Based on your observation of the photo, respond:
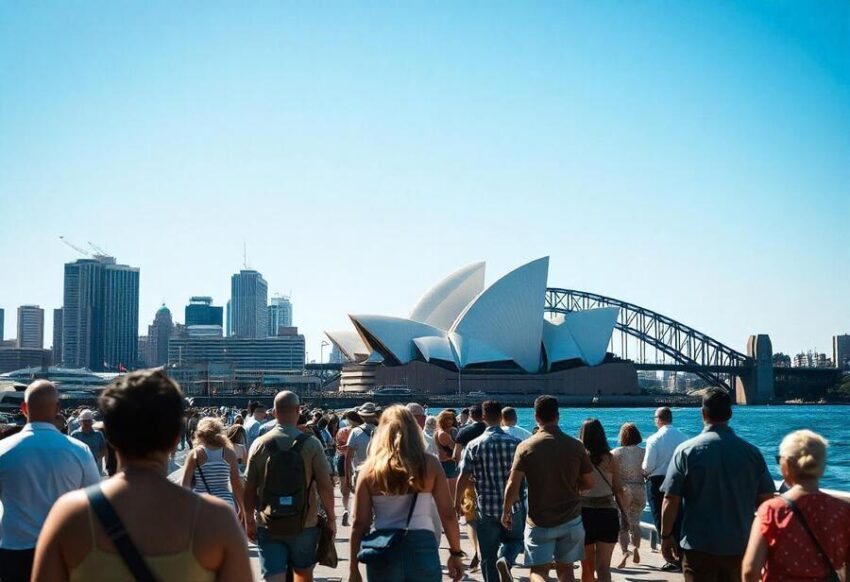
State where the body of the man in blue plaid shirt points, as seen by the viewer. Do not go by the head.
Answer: away from the camera

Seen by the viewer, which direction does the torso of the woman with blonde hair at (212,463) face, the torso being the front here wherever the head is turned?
away from the camera

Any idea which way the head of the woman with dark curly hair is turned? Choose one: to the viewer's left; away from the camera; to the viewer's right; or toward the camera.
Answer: away from the camera

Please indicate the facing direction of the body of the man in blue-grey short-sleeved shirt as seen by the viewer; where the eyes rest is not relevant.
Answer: away from the camera

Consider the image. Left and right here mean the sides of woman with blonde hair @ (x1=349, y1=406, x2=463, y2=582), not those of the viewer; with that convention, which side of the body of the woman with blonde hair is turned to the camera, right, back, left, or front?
back

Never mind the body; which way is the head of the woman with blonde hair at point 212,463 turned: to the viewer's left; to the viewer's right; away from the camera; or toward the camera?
away from the camera

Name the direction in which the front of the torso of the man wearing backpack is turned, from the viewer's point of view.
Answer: away from the camera

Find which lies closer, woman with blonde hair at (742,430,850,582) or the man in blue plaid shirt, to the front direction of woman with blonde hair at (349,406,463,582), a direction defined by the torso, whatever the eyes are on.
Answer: the man in blue plaid shirt

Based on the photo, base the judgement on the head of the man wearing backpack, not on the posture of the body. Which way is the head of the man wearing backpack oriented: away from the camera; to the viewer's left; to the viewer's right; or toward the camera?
away from the camera
